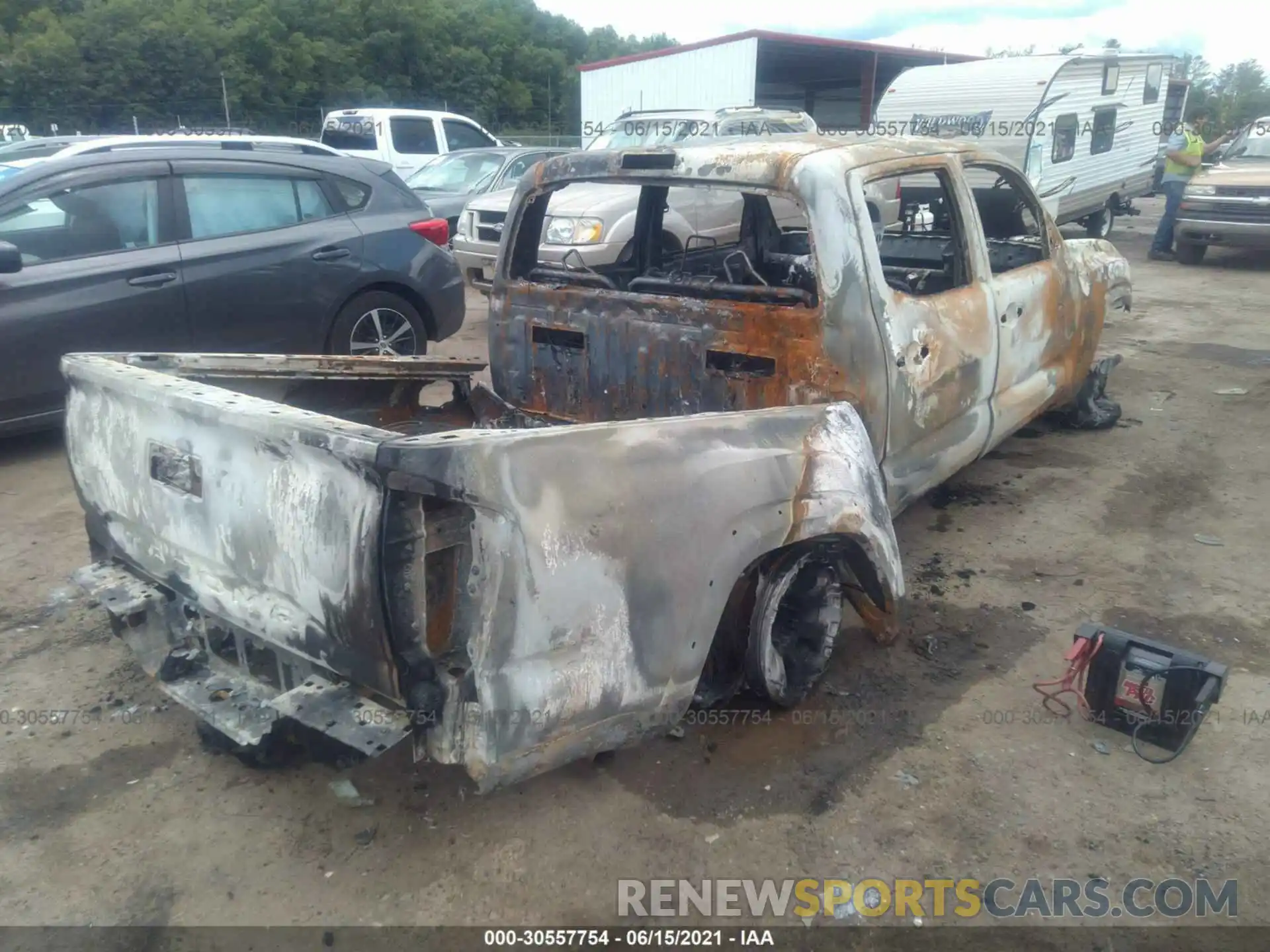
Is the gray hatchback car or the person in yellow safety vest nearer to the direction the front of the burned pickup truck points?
the person in yellow safety vest

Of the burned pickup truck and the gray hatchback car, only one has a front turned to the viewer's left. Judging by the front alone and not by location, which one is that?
the gray hatchback car

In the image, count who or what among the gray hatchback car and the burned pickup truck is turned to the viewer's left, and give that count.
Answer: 1

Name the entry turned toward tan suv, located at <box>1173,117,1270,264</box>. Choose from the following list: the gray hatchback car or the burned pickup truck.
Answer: the burned pickup truck

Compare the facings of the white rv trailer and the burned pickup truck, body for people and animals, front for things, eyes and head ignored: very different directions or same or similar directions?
very different directions

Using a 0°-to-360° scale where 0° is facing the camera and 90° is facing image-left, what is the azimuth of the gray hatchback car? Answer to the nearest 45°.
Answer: approximately 90°

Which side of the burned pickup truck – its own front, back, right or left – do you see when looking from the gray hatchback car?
left

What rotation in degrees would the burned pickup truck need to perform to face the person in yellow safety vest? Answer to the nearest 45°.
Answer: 0° — it already faces them

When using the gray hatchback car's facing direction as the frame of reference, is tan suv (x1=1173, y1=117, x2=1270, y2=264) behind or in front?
behind

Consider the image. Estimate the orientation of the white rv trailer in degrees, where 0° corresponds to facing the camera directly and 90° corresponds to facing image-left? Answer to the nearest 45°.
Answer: approximately 45°

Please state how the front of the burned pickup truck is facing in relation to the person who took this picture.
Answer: facing away from the viewer and to the right of the viewer

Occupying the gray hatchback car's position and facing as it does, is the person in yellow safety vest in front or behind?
behind

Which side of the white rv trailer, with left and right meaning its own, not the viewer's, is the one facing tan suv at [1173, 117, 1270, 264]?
left

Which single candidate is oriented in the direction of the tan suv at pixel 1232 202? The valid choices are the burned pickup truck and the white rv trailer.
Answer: the burned pickup truck
